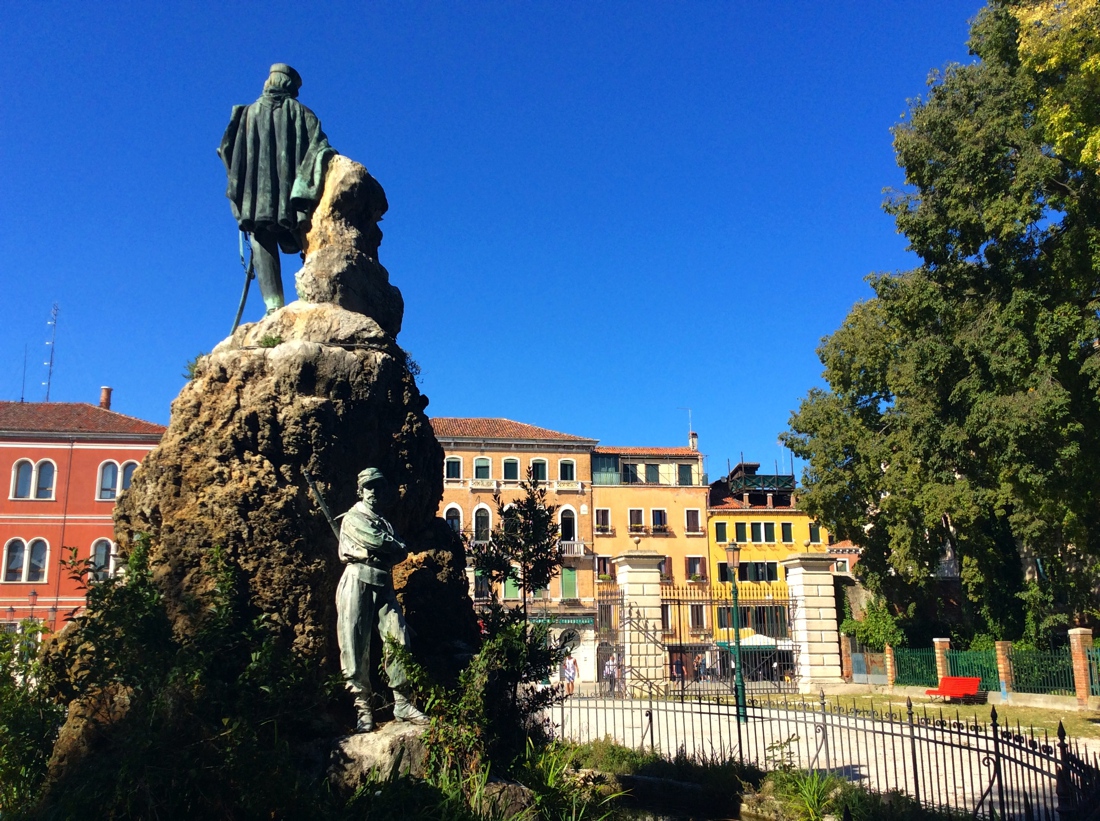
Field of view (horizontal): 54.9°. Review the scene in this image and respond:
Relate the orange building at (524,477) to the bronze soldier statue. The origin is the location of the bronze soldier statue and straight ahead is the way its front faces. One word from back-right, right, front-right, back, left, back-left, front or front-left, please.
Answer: back-left

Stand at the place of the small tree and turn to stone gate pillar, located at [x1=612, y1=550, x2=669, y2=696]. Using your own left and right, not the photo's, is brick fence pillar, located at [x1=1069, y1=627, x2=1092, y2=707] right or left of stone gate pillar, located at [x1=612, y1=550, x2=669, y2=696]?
right

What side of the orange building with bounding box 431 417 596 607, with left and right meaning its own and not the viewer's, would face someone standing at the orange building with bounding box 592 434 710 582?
left

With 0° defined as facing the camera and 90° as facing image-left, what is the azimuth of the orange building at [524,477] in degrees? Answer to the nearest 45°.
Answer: approximately 0°

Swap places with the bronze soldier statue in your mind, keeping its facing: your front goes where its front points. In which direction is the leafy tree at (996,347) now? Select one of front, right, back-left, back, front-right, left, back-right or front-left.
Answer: left

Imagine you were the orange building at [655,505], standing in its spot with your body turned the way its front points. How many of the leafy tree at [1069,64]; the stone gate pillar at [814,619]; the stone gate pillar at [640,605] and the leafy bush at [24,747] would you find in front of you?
4

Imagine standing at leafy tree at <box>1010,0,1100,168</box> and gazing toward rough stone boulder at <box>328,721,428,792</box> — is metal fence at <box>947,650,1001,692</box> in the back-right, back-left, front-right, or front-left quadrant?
back-right

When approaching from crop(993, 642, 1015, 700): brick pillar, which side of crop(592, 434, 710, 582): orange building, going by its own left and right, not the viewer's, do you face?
front

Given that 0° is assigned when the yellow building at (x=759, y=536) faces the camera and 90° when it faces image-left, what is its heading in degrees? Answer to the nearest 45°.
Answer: approximately 0°

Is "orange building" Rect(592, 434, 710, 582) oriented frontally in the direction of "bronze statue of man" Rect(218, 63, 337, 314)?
yes

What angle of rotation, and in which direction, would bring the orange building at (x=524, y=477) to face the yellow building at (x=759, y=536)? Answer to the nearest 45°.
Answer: approximately 90° to its left

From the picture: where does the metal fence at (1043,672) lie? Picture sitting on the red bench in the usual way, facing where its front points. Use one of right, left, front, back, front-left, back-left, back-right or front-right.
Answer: back-left
